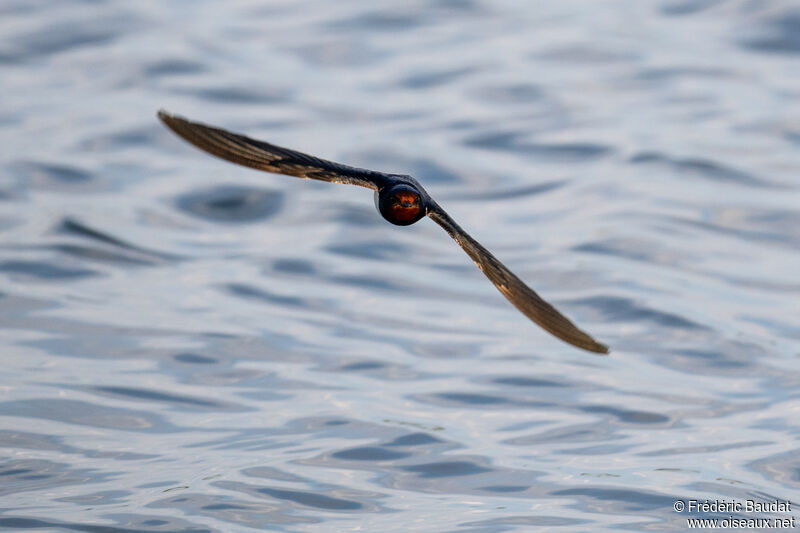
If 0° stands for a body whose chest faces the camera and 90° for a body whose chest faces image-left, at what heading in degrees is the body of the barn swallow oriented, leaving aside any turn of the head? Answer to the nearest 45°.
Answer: approximately 0°
